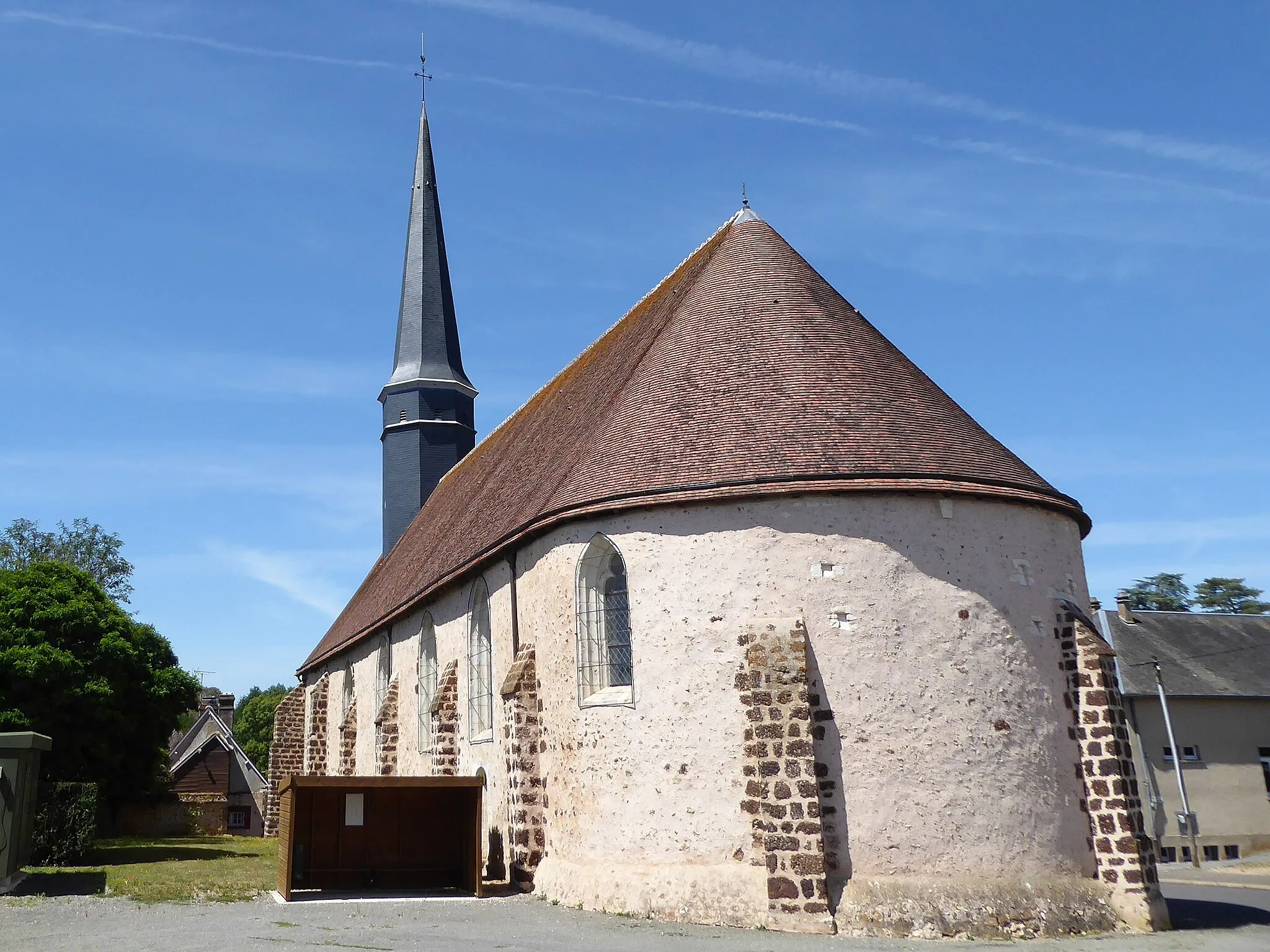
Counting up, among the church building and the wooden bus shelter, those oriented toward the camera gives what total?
1

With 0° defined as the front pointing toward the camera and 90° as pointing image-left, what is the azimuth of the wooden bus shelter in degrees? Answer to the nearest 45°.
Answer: approximately 0°

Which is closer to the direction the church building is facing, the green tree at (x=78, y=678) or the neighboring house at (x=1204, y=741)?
the green tree

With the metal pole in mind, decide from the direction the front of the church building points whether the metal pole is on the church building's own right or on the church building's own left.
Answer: on the church building's own right

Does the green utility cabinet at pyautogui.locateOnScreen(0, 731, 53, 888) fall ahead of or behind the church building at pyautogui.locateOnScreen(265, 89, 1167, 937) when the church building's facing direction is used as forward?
ahead

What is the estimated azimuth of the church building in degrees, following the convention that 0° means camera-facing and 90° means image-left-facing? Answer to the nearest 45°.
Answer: approximately 135°

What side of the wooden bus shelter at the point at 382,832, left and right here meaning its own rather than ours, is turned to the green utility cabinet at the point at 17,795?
right

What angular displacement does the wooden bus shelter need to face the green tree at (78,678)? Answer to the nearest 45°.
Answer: approximately 135° to its right

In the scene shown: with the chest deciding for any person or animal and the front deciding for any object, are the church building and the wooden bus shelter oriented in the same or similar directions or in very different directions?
very different directions

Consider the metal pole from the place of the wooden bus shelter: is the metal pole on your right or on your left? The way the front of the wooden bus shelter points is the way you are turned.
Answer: on your left

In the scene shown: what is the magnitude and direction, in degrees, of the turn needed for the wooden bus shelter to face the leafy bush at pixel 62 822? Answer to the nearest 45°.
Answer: approximately 135° to its right

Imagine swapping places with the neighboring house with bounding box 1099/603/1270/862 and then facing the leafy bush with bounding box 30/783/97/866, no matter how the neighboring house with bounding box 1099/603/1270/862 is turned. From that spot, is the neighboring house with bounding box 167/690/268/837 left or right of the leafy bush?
right
